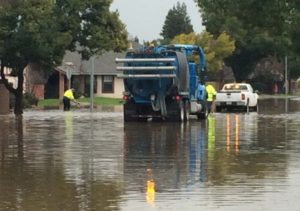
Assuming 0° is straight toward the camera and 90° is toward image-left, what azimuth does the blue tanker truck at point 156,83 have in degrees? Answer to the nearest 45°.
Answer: approximately 180°

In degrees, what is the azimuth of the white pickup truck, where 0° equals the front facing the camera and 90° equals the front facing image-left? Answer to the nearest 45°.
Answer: approximately 225°

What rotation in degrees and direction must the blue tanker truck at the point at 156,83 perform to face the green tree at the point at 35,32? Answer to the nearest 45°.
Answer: approximately 45° to its left

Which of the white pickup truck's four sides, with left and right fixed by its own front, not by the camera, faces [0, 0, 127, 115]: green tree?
left
